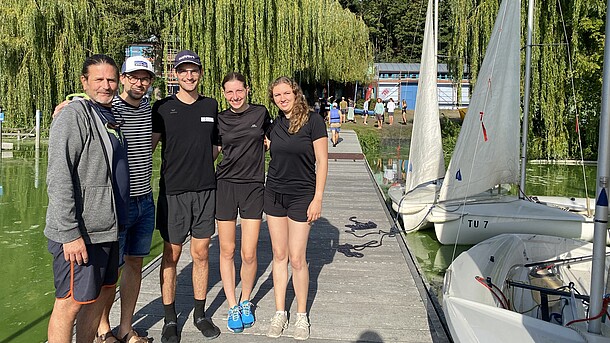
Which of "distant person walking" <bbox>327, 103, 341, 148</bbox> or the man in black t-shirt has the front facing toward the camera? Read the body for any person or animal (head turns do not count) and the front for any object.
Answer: the man in black t-shirt

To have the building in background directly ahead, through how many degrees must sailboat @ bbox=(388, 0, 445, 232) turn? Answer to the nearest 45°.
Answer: approximately 135° to its right

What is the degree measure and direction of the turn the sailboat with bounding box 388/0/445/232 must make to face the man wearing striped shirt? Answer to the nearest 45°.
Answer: approximately 45° to its left

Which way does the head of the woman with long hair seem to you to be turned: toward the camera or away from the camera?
toward the camera

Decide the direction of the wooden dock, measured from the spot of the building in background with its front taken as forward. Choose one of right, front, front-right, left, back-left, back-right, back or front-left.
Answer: front

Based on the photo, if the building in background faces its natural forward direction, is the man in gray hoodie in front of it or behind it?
in front

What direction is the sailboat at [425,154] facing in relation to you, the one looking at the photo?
facing the viewer and to the left of the viewer

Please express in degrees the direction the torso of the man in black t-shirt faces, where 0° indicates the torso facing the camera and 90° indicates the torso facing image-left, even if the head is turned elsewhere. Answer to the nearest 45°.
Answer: approximately 0°

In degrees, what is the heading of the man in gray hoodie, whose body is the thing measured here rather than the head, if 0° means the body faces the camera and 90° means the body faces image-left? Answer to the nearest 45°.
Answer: approximately 315°

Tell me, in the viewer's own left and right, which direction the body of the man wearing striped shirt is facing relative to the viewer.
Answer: facing the viewer and to the right of the viewer
